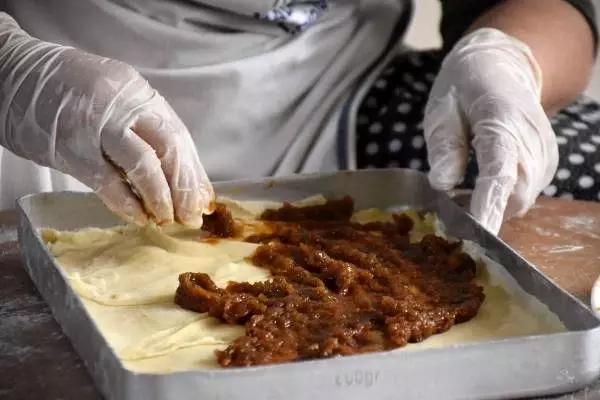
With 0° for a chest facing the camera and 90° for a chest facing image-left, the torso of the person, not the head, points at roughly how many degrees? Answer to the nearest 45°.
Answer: approximately 0°
